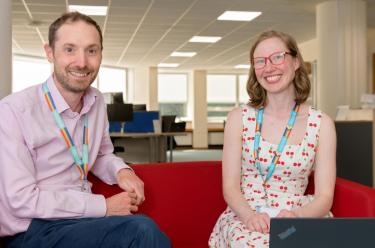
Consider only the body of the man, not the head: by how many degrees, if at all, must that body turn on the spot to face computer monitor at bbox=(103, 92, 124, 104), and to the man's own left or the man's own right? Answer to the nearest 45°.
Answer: approximately 135° to the man's own left

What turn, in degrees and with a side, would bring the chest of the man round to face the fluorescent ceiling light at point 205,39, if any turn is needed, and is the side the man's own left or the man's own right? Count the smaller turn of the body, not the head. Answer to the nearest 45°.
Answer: approximately 135° to the man's own left

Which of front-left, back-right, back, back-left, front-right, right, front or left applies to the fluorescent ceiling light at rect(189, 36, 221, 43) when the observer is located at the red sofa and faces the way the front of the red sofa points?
back

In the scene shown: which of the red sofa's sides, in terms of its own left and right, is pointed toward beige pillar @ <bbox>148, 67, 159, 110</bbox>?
back

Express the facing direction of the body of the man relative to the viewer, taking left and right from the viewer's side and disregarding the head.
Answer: facing the viewer and to the right of the viewer

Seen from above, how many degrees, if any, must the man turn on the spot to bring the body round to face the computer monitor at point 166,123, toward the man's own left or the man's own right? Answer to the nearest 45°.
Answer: approximately 135° to the man's own left

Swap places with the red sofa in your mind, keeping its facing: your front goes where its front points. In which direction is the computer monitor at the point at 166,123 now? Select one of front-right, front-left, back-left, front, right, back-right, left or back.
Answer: back

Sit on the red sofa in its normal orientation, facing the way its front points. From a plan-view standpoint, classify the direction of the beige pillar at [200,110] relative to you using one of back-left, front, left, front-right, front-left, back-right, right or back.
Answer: back

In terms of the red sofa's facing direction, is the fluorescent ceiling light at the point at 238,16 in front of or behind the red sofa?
behind

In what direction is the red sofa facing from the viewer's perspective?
toward the camera
